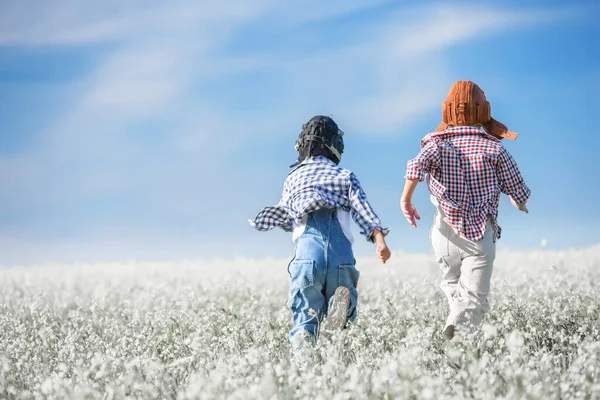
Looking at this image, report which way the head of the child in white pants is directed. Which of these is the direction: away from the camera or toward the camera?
away from the camera

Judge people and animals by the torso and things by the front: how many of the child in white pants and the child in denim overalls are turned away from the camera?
2

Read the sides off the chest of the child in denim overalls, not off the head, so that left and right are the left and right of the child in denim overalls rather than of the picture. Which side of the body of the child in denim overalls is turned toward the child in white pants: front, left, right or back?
right

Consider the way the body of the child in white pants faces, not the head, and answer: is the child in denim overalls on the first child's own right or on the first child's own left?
on the first child's own left

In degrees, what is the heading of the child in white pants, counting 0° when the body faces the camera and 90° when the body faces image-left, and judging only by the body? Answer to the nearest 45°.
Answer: approximately 180°

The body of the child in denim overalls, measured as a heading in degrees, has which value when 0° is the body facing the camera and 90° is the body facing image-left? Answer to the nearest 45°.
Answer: approximately 180°
